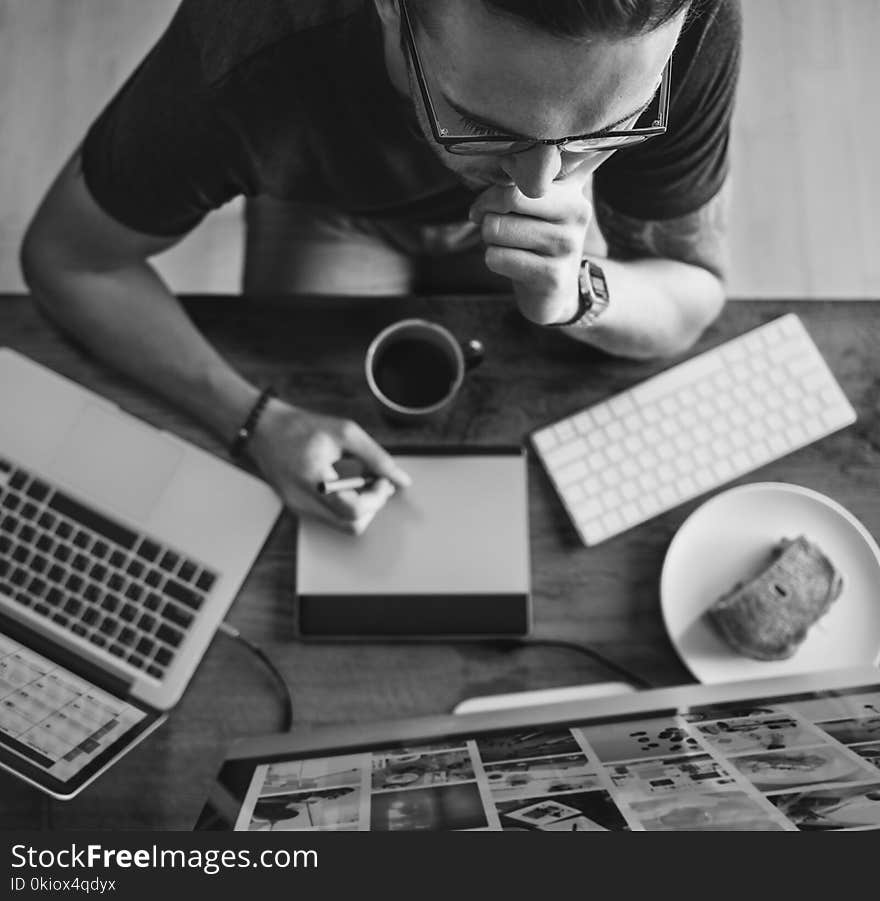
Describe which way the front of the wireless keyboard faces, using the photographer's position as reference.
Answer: facing away from the viewer and to the left of the viewer

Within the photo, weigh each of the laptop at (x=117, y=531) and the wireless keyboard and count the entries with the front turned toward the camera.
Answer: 0

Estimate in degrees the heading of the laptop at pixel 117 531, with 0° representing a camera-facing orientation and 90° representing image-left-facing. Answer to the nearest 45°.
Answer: approximately 225°
